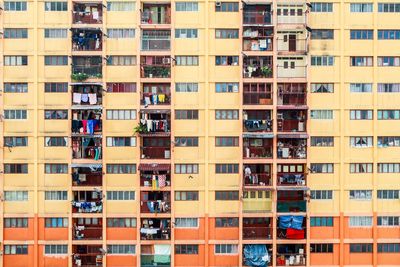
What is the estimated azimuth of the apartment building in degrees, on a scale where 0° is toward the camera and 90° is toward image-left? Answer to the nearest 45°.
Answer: approximately 0°
